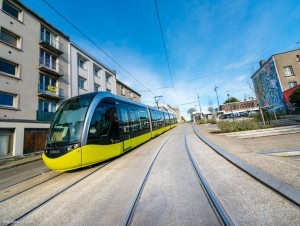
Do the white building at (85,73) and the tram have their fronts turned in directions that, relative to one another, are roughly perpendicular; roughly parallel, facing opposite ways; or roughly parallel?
roughly perpendicular

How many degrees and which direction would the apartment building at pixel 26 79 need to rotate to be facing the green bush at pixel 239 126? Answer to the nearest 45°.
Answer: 0° — it already faces it

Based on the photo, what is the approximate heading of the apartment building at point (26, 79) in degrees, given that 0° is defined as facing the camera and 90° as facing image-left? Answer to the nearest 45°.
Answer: approximately 315°

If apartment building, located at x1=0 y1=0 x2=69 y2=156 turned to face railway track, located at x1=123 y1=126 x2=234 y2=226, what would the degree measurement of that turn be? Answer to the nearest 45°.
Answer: approximately 45° to its right

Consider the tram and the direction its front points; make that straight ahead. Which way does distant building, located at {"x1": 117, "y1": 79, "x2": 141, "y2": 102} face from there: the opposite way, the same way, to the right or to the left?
to the left

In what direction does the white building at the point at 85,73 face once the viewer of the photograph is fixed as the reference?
facing the viewer and to the right of the viewer

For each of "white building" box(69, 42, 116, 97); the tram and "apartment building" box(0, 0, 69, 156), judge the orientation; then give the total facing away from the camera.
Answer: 0

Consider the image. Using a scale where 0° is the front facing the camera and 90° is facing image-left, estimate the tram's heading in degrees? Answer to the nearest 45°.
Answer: approximately 45°

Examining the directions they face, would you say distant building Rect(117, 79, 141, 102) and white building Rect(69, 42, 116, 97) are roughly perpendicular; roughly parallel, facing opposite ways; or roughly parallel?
roughly parallel

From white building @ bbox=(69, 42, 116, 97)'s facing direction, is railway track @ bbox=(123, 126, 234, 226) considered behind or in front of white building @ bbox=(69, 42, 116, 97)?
in front

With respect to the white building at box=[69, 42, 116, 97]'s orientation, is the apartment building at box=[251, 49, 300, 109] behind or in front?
in front

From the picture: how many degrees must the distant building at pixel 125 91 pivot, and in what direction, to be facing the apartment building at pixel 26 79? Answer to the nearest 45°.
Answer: approximately 90° to its right
